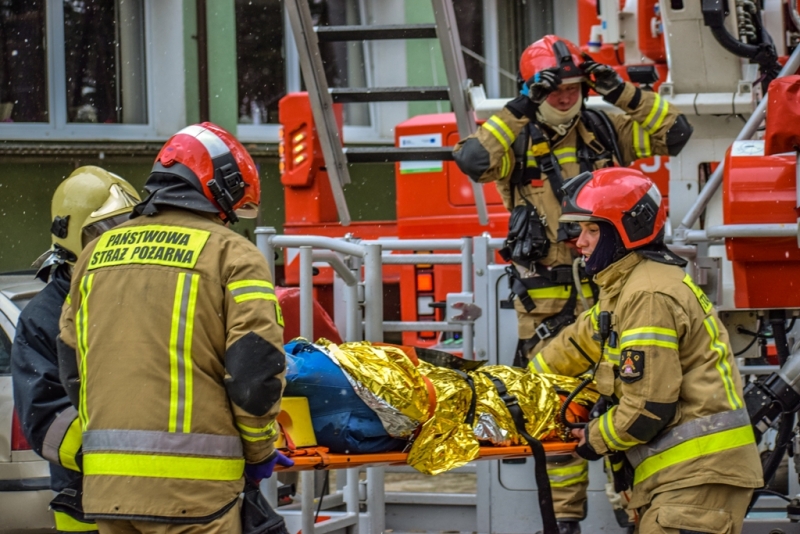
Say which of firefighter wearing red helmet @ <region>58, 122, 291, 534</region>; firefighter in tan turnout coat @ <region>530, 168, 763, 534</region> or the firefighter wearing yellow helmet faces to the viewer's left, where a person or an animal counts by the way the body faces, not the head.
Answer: the firefighter in tan turnout coat

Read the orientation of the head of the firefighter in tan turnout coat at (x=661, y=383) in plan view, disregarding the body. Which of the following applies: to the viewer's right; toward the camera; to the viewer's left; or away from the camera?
to the viewer's left

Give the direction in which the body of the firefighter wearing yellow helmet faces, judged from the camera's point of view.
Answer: to the viewer's right

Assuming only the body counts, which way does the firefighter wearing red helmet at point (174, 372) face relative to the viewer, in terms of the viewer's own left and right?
facing away from the viewer and to the right of the viewer

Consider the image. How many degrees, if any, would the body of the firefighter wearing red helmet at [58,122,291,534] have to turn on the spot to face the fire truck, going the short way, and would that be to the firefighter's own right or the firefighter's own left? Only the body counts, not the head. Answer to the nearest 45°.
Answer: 0° — they already face it

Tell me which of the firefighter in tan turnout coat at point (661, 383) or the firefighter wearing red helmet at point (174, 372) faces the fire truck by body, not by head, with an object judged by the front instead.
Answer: the firefighter wearing red helmet

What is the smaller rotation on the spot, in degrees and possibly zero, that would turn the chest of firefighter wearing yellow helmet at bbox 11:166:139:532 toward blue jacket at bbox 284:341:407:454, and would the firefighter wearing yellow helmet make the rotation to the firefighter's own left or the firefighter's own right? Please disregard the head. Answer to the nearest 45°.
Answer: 0° — they already face it

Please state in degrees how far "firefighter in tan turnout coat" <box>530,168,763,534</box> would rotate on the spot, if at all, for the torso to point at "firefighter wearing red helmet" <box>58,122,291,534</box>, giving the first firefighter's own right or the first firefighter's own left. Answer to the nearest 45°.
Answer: approximately 45° to the first firefighter's own left

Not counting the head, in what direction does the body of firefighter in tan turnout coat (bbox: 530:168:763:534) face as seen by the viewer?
to the viewer's left
